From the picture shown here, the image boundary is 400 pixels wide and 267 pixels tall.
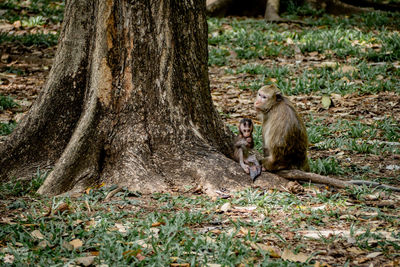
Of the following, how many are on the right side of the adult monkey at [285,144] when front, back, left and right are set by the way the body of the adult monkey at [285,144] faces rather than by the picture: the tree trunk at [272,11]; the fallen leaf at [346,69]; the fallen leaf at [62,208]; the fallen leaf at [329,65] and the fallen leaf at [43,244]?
3

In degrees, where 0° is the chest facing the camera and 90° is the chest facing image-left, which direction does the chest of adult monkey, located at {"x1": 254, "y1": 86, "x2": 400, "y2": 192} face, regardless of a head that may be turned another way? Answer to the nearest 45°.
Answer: approximately 90°

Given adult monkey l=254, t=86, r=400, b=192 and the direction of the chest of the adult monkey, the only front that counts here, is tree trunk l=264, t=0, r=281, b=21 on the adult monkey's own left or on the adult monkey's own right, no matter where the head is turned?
on the adult monkey's own right

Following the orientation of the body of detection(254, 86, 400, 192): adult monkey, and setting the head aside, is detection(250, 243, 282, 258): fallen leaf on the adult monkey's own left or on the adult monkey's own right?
on the adult monkey's own left

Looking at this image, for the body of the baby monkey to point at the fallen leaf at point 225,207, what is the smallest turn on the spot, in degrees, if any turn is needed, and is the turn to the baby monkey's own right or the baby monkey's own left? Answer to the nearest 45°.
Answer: approximately 45° to the baby monkey's own right

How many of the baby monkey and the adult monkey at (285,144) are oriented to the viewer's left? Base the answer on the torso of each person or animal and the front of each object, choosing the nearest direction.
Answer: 1

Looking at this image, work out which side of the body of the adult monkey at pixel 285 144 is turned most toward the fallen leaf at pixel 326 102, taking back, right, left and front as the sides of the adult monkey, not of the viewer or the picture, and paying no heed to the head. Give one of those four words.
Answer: right

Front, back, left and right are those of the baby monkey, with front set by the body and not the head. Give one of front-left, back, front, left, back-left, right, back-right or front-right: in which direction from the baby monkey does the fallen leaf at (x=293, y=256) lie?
front-right

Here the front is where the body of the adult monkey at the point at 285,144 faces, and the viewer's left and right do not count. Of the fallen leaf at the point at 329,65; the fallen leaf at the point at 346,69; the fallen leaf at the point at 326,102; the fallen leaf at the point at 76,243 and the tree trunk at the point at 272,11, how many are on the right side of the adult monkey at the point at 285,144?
4

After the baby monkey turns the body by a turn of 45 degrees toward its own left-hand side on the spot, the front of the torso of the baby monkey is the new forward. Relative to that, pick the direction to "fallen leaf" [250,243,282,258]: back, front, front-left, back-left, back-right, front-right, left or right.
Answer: right

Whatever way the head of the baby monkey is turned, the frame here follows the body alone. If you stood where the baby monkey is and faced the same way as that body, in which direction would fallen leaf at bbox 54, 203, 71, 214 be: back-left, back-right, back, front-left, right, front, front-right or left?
right

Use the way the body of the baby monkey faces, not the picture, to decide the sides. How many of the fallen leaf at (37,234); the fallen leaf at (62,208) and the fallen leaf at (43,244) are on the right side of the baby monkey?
3

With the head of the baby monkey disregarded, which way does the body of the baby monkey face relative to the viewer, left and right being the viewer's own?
facing the viewer and to the right of the viewer

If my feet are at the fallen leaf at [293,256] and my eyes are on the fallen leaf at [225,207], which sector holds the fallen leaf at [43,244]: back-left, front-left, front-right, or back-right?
front-left

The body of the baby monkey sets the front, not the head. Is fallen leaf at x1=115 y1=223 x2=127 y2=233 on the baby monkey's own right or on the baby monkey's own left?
on the baby monkey's own right

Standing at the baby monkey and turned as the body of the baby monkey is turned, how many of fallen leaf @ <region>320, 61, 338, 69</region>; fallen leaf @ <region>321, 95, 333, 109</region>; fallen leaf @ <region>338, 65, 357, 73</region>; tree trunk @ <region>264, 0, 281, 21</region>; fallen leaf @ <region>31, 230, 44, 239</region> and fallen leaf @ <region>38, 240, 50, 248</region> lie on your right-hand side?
2

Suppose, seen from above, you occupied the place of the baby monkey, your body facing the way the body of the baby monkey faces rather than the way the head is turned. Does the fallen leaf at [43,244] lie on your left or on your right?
on your right

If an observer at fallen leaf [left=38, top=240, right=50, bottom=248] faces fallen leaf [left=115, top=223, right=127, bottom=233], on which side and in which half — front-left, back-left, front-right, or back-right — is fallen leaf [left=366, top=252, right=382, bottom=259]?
front-right
